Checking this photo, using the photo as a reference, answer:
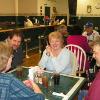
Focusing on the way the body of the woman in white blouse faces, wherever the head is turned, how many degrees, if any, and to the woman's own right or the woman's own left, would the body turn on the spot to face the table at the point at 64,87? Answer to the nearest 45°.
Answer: approximately 45° to the woman's own left

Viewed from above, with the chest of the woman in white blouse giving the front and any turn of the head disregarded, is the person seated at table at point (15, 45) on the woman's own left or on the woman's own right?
on the woman's own right

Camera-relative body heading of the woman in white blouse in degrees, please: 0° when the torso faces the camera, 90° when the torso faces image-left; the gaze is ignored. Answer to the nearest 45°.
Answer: approximately 45°
